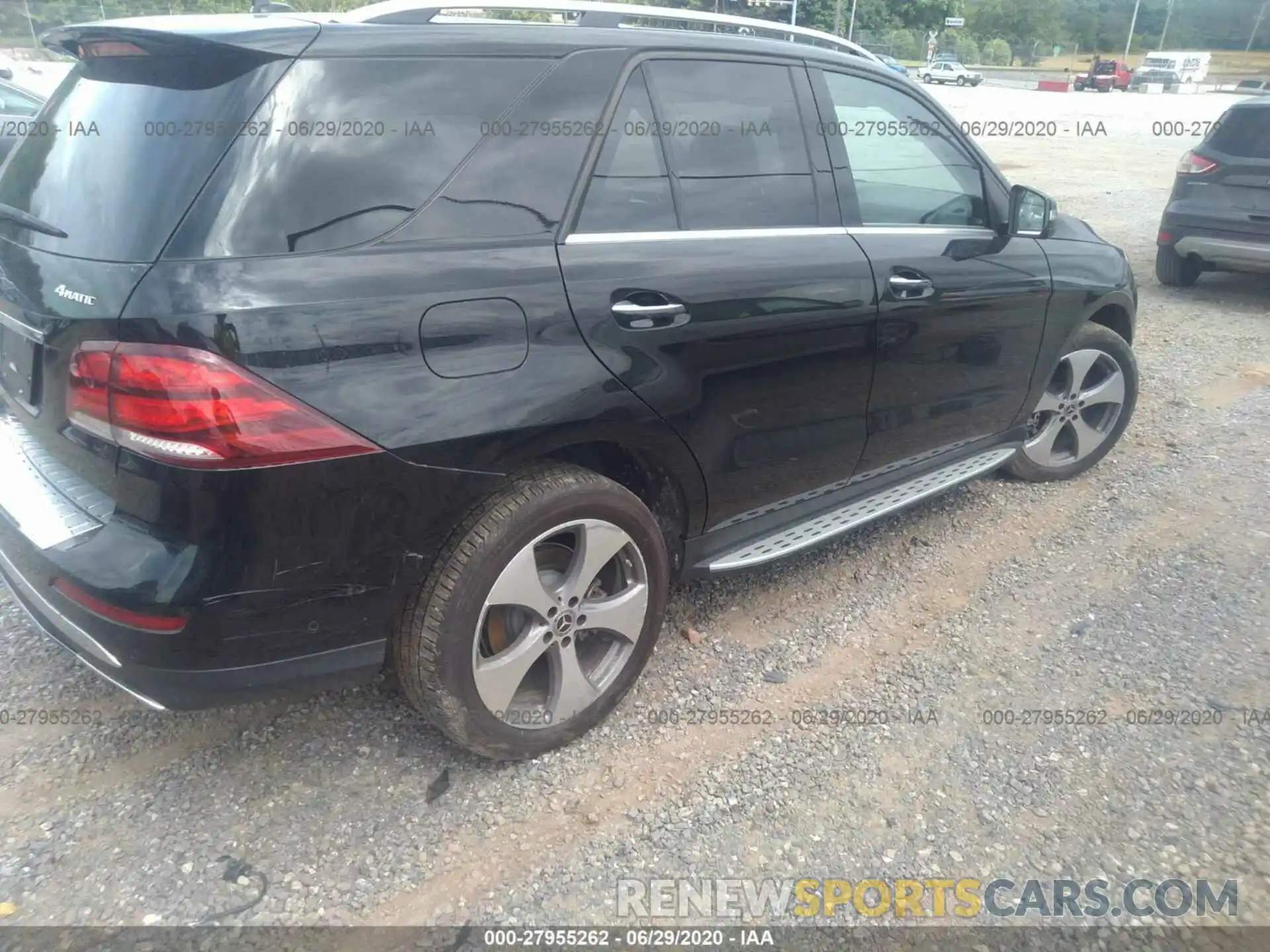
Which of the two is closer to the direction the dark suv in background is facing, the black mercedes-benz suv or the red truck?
the red truck

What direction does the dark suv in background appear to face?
away from the camera

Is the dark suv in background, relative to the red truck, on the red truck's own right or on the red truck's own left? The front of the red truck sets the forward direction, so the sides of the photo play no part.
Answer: on the red truck's own left

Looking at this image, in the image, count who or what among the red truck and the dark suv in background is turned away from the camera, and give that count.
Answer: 1

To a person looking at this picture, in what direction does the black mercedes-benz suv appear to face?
facing away from the viewer and to the right of the viewer

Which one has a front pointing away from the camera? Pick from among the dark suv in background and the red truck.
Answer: the dark suv in background

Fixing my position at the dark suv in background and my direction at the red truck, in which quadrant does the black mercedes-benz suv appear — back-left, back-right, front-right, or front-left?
back-left

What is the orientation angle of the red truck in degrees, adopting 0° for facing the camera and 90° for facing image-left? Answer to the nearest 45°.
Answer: approximately 45°

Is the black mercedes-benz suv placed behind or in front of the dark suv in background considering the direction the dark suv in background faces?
behind
